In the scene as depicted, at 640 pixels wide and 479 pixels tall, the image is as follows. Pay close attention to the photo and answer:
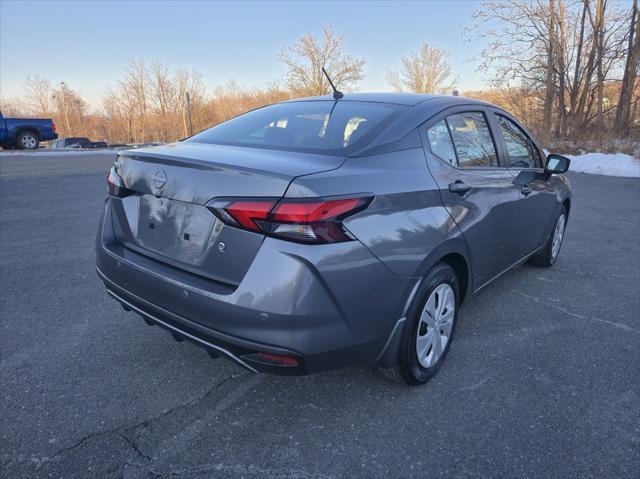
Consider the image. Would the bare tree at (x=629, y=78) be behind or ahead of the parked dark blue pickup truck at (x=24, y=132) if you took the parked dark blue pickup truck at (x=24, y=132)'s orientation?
behind

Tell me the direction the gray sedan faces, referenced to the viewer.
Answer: facing away from the viewer and to the right of the viewer

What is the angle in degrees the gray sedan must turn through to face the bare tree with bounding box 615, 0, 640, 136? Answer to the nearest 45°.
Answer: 0° — it already faces it

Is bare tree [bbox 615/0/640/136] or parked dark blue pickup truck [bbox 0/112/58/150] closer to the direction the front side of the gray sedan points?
the bare tree

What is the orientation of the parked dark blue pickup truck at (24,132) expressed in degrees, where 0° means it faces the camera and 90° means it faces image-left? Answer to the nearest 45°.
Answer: approximately 90°

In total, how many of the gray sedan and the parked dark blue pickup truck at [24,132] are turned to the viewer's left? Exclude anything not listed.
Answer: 1

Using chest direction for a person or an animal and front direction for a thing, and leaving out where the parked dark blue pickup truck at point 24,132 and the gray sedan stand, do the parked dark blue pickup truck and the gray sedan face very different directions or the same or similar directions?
very different directions

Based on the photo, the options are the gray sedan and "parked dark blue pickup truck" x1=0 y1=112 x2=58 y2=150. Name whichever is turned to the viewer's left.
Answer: the parked dark blue pickup truck
